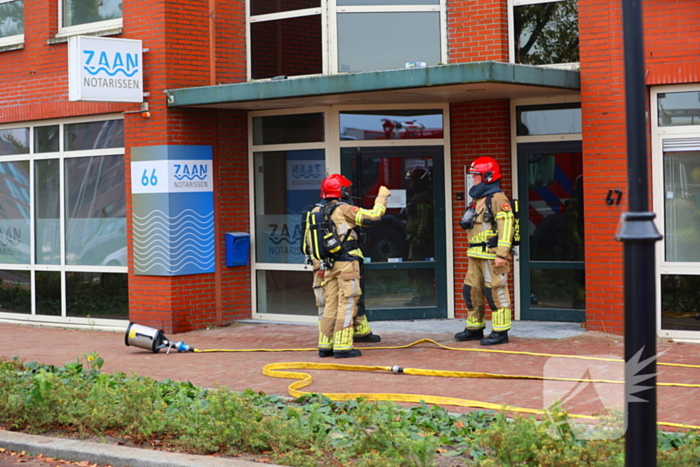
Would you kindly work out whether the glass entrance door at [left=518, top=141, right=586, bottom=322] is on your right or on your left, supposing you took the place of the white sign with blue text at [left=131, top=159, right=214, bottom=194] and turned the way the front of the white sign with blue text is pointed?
on your left

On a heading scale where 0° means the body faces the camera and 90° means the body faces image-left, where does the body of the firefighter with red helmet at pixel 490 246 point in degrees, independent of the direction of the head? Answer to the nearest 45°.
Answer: approximately 45°

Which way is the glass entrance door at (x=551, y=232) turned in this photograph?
toward the camera

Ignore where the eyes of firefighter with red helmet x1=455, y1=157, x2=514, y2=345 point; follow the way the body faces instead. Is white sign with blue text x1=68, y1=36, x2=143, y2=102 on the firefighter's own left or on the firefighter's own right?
on the firefighter's own right

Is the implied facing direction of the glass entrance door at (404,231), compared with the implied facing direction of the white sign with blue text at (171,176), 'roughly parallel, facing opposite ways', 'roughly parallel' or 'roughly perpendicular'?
roughly parallel

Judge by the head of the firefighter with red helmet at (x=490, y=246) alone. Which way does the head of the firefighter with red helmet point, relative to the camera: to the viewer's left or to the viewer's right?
to the viewer's left

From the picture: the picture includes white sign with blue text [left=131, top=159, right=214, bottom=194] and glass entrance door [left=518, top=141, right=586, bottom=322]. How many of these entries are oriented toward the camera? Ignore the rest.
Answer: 2

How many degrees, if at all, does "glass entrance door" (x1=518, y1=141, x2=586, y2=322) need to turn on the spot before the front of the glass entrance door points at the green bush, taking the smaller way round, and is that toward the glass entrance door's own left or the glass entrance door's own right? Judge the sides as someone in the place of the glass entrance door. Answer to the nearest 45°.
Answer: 0° — it already faces it

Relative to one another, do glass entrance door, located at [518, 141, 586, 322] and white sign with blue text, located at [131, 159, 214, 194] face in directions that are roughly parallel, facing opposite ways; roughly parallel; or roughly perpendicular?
roughly parallel

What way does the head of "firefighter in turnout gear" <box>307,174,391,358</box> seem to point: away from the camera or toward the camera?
away from the camera

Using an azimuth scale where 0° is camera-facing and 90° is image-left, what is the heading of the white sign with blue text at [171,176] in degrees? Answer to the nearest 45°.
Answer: approximately 0°

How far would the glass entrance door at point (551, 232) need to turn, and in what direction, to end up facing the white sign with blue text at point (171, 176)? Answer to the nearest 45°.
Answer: approximately 90° to its right

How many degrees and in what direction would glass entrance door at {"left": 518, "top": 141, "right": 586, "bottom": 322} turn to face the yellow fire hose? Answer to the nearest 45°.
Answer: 0° — it already faces it

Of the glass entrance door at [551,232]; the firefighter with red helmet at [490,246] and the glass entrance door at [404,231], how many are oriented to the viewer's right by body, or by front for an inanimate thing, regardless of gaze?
0
